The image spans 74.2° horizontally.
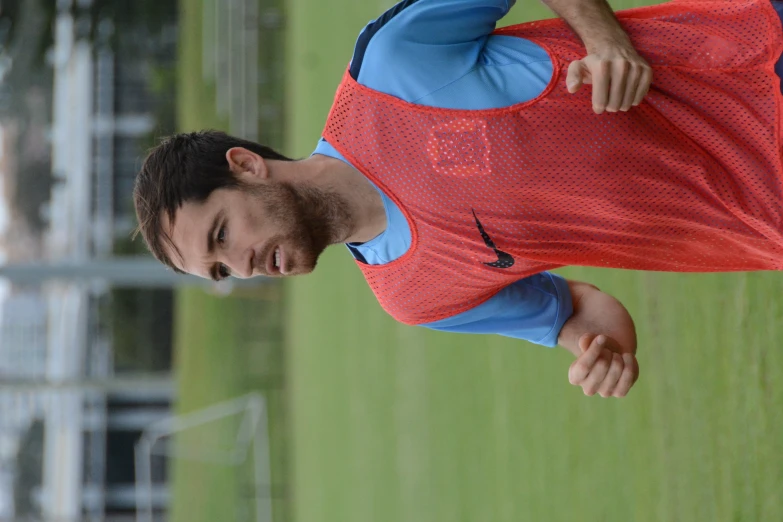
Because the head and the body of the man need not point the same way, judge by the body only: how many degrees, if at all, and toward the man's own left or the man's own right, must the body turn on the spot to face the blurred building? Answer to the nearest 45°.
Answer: approximately 135° to the man's own right

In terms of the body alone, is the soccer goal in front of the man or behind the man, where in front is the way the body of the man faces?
behind

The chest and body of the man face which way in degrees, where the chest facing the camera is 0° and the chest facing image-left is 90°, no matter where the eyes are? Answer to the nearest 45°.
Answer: approximately 0°
